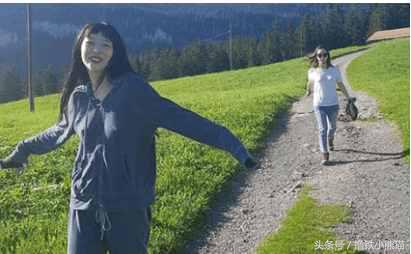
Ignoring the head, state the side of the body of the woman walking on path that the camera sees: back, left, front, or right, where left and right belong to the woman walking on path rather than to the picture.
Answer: front
